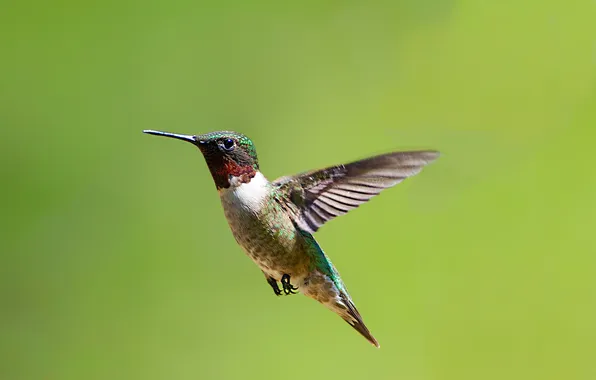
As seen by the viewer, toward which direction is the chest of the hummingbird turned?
to the viewer's left
